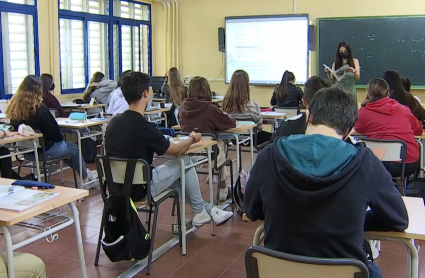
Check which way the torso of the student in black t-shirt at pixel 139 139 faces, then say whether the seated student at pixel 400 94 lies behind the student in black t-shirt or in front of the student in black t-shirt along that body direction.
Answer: in front

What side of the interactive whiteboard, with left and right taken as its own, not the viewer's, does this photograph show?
front

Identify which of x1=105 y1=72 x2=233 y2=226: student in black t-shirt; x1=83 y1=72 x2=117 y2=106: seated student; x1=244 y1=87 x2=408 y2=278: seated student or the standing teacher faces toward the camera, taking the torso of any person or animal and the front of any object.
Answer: the standing teacher

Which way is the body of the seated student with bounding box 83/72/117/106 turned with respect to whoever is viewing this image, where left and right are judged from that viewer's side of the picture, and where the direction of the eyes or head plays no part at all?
facing away from the viewer and to the right of the viewer

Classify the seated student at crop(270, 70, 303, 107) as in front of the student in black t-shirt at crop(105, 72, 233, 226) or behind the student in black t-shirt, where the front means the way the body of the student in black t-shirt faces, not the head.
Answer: in front

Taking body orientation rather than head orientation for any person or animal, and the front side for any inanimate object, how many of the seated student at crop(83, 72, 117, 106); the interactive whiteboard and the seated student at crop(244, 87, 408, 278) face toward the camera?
1

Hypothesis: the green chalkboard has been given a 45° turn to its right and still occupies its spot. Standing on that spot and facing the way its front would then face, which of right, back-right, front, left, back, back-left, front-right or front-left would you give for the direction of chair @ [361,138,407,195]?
front-left

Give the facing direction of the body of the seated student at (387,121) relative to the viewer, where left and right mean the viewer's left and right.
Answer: facing away from the viewer

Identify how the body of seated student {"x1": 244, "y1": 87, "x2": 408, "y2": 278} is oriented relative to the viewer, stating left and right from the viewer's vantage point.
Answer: facing away from the viewer

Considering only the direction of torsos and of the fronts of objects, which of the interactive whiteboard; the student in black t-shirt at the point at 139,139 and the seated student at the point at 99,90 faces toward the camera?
the interactive whiteboard

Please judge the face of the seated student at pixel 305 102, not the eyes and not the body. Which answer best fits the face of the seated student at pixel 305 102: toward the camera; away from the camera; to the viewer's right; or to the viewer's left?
away from the camera

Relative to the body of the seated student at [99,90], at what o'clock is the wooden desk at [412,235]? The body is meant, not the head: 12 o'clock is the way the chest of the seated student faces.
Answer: The wooden desk is roughly at 4 o'clock from the seated student.

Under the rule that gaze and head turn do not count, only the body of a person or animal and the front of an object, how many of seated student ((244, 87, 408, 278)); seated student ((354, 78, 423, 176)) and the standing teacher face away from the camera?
2

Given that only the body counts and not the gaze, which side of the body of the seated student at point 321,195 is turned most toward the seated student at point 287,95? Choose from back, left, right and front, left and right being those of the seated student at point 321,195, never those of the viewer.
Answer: front

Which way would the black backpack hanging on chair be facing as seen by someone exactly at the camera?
facing the viewer and to the left of the viewer

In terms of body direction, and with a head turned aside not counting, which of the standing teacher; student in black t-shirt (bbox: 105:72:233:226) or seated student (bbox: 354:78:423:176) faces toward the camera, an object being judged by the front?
the standing teacher
